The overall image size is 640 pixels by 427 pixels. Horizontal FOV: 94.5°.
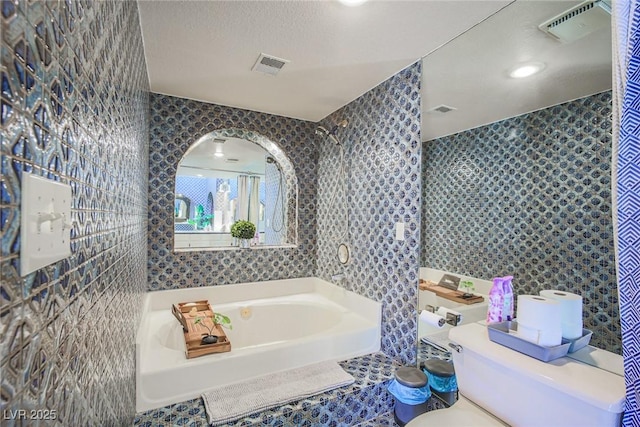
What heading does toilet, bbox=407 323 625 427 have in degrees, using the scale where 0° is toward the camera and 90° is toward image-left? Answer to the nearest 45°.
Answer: approximately 45°

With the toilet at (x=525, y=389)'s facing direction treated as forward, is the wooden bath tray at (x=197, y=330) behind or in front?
in front

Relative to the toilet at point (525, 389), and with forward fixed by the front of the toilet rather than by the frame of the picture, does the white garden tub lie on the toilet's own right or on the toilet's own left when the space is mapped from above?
on the toilet's own right

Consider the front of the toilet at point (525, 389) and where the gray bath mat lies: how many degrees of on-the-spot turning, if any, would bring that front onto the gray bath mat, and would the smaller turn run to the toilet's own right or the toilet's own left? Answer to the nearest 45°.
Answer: approximately 45° to the toilet's own right
